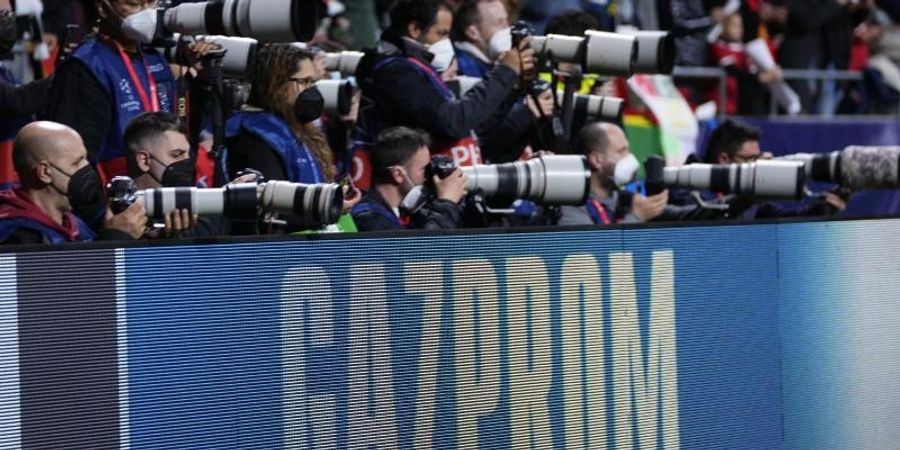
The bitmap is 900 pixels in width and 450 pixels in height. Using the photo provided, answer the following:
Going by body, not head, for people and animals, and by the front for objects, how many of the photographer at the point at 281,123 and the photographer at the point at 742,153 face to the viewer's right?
2

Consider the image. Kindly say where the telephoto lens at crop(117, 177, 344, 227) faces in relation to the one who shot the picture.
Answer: facing to the right of the viewer

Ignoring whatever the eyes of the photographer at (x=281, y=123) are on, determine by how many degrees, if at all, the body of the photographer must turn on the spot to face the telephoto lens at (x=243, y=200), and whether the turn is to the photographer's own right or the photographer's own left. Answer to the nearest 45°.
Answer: approximately 90° to the photographer's own right

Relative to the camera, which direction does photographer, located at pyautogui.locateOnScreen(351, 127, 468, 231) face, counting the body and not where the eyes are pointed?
to the viewer's right

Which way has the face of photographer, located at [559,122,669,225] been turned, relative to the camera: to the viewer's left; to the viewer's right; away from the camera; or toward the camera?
to the viewer's right

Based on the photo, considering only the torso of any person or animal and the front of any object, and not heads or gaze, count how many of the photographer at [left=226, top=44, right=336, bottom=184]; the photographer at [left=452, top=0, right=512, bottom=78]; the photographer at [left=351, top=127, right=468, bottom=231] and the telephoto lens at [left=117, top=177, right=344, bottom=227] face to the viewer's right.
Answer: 4

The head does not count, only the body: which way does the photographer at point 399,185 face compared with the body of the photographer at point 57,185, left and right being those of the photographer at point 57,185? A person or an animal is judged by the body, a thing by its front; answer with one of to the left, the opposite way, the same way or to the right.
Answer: the same way

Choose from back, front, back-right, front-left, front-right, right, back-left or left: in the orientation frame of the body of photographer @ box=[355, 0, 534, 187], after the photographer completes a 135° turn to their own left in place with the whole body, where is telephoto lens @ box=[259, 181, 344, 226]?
back-left

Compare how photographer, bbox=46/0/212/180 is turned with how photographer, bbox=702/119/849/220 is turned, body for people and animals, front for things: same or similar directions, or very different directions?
same or similar directions

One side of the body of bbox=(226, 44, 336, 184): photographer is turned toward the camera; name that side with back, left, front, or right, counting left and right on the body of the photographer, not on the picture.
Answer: right

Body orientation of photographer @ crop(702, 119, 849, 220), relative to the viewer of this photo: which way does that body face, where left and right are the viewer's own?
facing to the right of the viewer

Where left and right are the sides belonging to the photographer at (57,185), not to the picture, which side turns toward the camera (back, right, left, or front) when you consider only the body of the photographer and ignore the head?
right

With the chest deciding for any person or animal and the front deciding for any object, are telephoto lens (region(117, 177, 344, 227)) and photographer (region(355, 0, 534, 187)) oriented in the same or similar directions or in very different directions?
same or similar directions

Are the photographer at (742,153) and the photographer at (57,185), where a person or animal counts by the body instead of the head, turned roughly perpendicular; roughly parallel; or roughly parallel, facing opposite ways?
roughly parallel

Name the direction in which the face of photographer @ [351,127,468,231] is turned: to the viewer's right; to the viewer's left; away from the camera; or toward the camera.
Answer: to the viewer's right

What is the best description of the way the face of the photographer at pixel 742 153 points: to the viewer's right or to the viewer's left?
to the viewer's right

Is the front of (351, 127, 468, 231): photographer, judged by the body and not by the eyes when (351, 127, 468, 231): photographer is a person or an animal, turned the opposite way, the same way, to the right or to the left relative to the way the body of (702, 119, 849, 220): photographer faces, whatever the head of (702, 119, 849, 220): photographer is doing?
the same way

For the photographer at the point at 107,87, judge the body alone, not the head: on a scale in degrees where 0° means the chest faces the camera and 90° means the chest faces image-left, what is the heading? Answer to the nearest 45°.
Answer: approximately 315°
